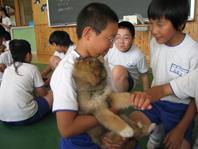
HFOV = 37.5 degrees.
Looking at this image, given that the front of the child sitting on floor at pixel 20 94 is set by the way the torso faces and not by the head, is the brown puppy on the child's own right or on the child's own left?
on the child's own right

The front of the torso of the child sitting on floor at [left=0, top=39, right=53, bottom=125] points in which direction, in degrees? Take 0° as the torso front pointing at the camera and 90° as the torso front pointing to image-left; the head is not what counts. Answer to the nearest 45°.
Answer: approximately 225°
